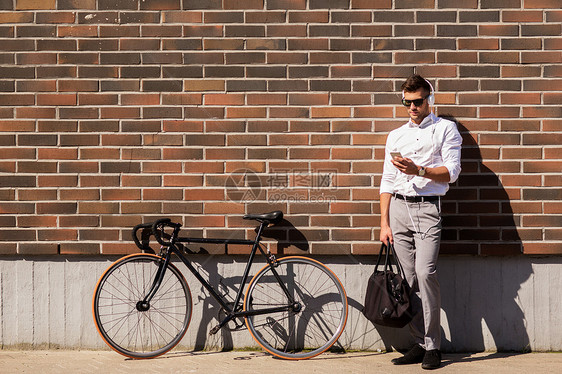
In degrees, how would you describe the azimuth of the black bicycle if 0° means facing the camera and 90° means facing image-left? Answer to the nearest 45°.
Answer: approximately 90°

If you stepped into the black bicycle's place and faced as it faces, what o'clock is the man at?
The man is roughly at 7 o'clock from the black bicycle.
